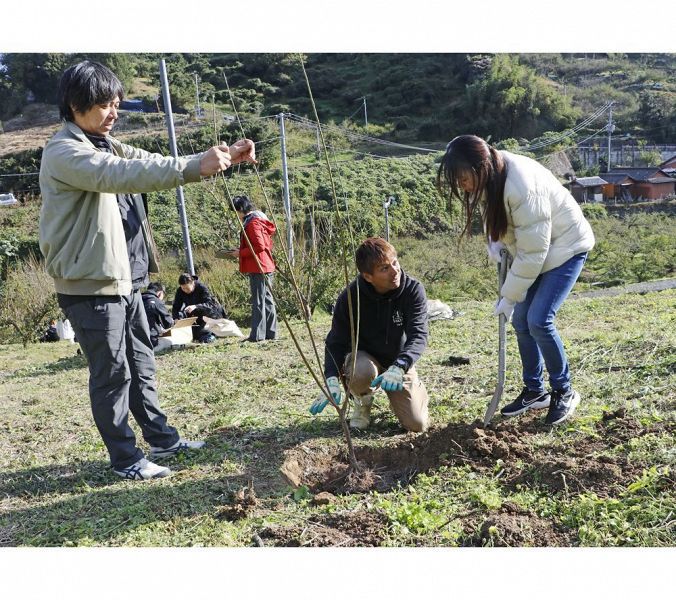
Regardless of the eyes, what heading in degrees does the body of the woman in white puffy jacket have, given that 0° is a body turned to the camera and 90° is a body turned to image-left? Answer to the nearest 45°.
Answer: approximately 90°

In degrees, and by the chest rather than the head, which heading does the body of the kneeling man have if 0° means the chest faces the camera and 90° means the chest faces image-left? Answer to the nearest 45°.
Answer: approximately 0°

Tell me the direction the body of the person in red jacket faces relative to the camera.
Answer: to the viewer's left

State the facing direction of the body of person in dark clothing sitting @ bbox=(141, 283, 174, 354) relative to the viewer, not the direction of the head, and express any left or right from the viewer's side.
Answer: facing to the right of the viewer

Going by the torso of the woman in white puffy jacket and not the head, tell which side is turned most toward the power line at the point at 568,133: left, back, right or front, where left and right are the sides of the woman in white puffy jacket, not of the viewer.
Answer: right

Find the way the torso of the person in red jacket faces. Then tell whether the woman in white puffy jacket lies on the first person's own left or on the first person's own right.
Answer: on the first person's own left

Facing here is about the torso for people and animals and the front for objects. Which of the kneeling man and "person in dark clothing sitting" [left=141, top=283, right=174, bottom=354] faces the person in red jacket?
the person in dark clothing sitting

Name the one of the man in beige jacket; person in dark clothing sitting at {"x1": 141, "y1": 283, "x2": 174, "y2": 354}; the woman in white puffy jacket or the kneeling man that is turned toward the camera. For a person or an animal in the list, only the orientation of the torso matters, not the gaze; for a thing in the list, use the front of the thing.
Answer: the kneeling man

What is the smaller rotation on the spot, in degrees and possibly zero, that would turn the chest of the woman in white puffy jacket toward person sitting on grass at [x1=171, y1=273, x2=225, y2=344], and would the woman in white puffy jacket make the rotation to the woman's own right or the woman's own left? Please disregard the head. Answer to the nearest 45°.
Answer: approximately 45° to the woman's own right

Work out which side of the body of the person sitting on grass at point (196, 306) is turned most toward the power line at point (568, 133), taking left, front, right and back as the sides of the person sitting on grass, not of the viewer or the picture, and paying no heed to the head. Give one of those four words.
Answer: back

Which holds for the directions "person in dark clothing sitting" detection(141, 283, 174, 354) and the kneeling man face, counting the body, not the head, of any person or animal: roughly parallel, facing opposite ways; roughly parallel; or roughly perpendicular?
roughly perpendicular

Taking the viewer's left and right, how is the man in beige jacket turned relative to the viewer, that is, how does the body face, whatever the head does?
facing to the right of the viewer
